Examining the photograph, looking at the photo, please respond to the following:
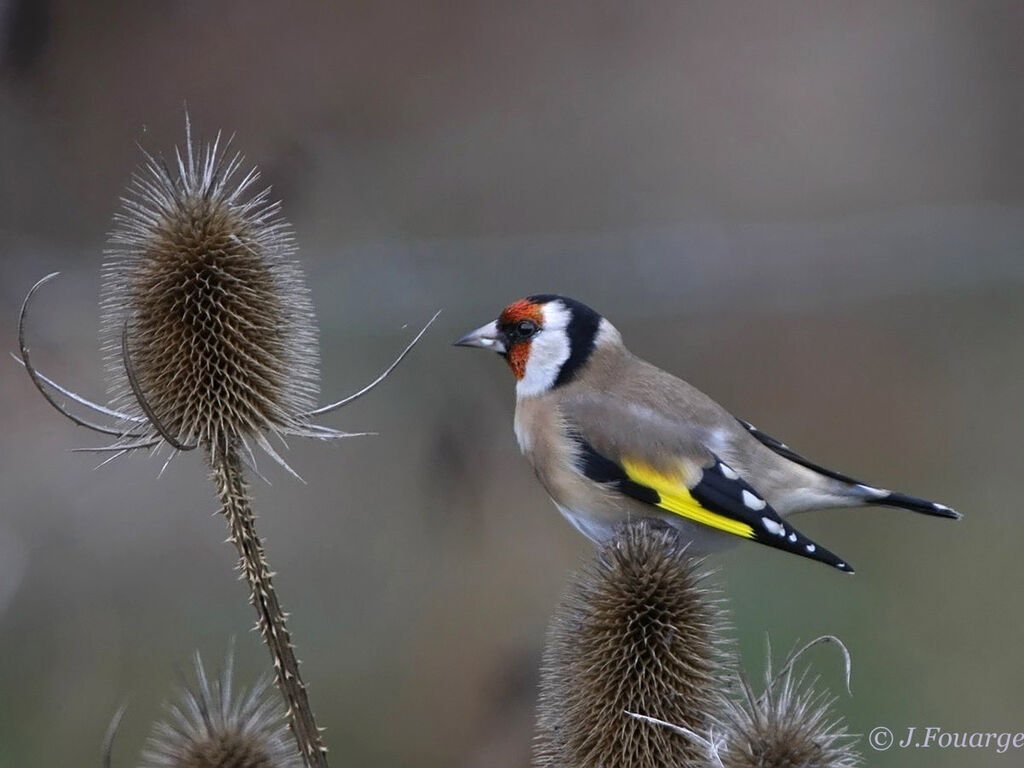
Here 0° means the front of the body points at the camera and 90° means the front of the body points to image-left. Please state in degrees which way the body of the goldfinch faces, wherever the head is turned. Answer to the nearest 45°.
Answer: approximately 90°

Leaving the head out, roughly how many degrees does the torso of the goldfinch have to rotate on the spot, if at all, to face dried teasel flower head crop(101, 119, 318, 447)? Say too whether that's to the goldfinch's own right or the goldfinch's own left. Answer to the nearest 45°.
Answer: approximately 45° to the goldfinch's own left
